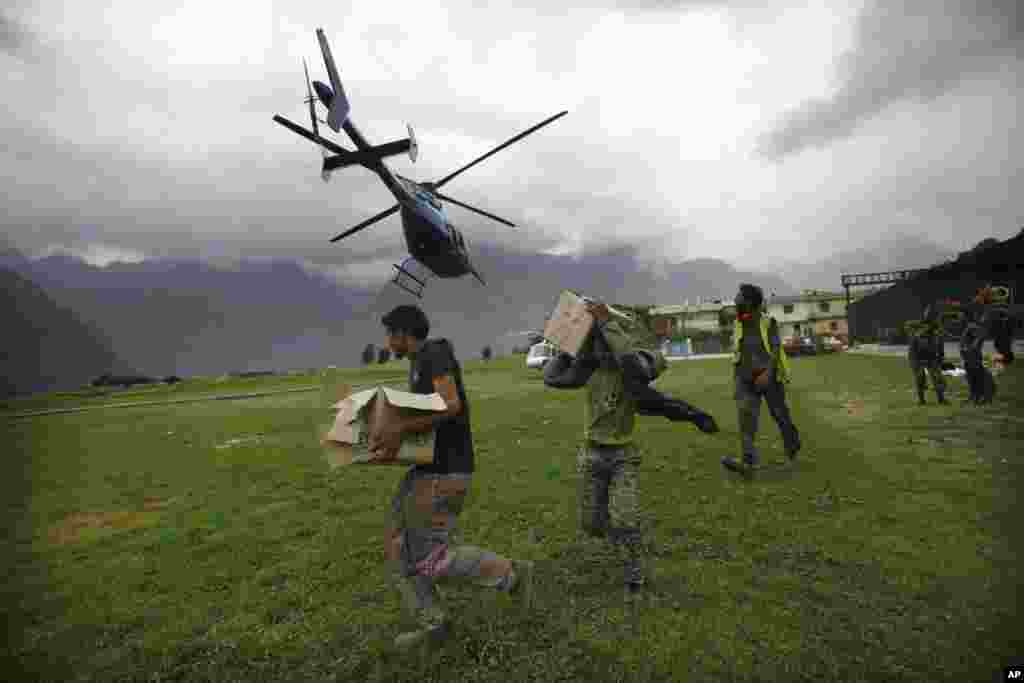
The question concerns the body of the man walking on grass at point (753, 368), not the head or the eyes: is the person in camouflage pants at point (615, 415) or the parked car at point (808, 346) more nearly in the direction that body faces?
the person in camouflage pants

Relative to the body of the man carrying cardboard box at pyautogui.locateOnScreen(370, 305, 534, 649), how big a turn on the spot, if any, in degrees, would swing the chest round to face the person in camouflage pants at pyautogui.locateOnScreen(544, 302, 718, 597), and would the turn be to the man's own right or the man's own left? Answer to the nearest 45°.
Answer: approximately 180°

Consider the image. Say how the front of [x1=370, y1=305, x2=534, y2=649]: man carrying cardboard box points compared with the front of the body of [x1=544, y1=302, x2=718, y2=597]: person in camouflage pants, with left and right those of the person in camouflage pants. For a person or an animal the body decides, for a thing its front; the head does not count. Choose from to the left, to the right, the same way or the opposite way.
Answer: to the right

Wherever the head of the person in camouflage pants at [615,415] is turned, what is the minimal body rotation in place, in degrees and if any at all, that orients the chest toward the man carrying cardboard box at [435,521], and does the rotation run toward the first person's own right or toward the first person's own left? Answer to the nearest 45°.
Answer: approximately 45° to the first person's own right

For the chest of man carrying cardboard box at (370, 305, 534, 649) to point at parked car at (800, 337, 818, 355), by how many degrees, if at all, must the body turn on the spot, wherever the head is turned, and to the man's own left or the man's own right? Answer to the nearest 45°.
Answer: approximately 135° to the man's own right

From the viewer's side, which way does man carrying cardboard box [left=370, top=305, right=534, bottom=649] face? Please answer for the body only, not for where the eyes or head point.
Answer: to the viewer's left

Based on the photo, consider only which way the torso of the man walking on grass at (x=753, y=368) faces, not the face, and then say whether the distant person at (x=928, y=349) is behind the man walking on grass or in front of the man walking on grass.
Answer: behind

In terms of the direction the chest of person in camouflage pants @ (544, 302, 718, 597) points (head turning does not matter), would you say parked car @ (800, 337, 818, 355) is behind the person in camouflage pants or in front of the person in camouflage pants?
behind

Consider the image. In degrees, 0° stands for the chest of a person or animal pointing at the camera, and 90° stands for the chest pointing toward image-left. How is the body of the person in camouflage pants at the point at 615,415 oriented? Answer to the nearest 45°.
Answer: approximately 0°

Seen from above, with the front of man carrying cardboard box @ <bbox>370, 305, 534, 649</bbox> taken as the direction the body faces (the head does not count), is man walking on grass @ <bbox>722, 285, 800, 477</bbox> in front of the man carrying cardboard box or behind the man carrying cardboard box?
behind

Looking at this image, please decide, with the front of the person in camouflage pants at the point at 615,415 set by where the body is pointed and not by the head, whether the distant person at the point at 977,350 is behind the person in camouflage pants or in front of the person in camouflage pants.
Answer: behind

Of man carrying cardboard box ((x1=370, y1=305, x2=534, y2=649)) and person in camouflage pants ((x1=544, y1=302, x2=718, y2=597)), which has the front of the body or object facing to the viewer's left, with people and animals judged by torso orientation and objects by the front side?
the man carrying cardboard box

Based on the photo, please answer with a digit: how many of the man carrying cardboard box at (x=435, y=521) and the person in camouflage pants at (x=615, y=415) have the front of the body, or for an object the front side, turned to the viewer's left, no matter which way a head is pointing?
1

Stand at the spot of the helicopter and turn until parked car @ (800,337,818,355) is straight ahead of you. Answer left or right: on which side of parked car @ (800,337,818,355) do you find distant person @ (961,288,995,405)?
right
